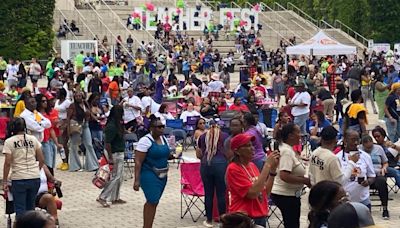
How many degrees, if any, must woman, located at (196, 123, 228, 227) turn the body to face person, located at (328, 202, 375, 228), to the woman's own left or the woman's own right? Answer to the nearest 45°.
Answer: approximately 180°

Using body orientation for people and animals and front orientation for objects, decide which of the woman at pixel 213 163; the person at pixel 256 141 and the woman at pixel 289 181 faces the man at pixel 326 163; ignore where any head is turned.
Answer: the woman at pixel 289 181

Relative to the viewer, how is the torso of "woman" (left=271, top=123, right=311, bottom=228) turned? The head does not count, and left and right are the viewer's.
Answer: facing to the right of the viewer

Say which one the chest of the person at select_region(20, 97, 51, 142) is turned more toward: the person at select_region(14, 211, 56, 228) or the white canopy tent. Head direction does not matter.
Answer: the person

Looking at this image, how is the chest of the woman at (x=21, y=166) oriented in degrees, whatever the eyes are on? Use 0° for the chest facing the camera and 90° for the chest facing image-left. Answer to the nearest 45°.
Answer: approximately 180°

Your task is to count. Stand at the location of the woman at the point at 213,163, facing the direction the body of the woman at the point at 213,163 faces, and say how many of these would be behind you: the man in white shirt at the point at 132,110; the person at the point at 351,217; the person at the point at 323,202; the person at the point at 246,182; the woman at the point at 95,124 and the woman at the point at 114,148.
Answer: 3
